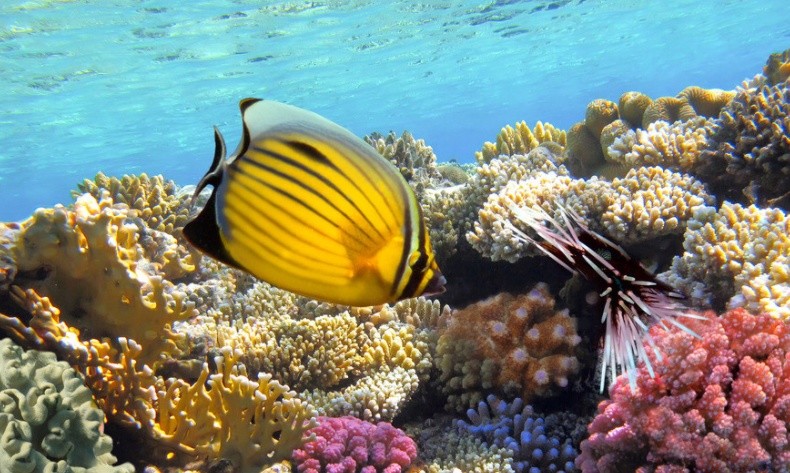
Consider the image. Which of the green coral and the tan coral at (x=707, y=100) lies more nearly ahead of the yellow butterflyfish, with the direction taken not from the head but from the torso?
the tan coral

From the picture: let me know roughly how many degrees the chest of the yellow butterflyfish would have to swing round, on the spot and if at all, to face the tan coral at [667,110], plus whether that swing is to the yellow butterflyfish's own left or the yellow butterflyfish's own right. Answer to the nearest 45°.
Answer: approximately 45° to the yellow butterflyfish's own left

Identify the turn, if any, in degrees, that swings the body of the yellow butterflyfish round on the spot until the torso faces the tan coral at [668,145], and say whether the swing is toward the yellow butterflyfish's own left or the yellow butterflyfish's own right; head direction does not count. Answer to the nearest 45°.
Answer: approximately 45° to the yellow butterflyfish's own left

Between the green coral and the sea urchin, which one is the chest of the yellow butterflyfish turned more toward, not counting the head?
the sea urchin

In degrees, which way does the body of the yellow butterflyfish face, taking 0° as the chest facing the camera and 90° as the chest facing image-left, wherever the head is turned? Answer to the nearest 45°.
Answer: approximately 270°

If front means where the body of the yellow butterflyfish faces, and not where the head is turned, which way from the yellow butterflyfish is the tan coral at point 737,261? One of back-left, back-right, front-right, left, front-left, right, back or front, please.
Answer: front-left

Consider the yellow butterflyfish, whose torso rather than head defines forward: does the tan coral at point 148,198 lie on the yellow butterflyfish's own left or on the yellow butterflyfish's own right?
on the yellow butterflyfish's own left

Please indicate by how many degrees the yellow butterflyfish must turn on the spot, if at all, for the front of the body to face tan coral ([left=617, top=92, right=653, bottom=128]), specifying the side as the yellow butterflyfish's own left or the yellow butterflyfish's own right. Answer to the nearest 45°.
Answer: approximately 45° to the yellow butterflyfish's own left

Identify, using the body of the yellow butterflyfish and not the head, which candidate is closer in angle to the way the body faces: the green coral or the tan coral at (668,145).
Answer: the tan coral
